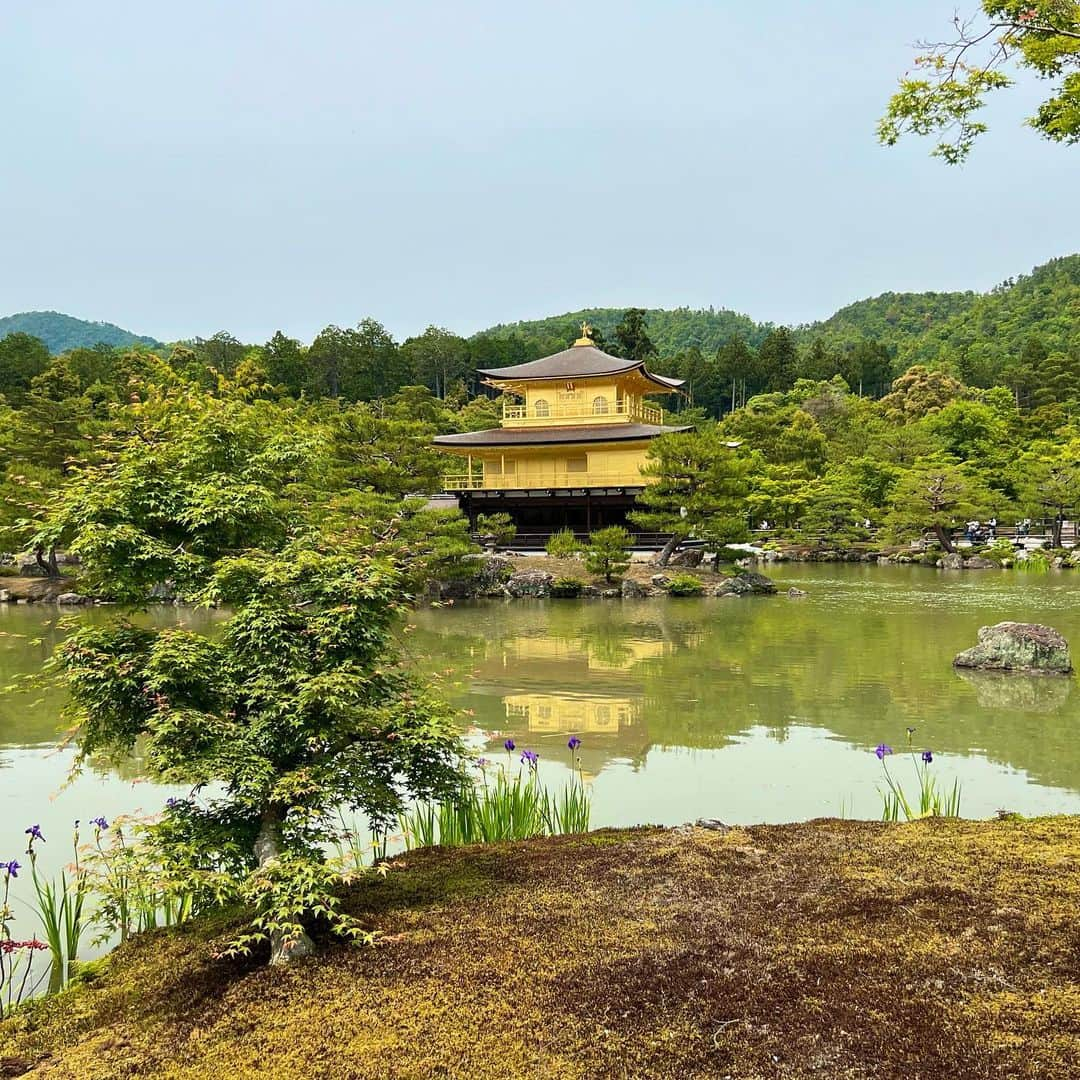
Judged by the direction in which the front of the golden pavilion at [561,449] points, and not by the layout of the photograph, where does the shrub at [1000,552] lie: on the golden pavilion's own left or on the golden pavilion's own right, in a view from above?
on the golden pavilion's own left

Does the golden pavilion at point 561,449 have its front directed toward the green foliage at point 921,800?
yes

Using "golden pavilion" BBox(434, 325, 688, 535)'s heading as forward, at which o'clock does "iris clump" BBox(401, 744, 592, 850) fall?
The iris clump is roughly at 12 o'clock from the golden pavilion.

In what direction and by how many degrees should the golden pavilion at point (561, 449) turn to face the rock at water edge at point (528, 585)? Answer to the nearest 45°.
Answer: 0° — it already faces it

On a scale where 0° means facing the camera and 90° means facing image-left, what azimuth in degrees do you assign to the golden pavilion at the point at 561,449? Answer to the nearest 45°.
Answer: approximately 0°

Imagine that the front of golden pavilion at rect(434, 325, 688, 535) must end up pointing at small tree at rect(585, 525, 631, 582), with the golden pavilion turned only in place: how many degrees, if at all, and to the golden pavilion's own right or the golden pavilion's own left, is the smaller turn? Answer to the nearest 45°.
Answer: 0° — it already faces it
